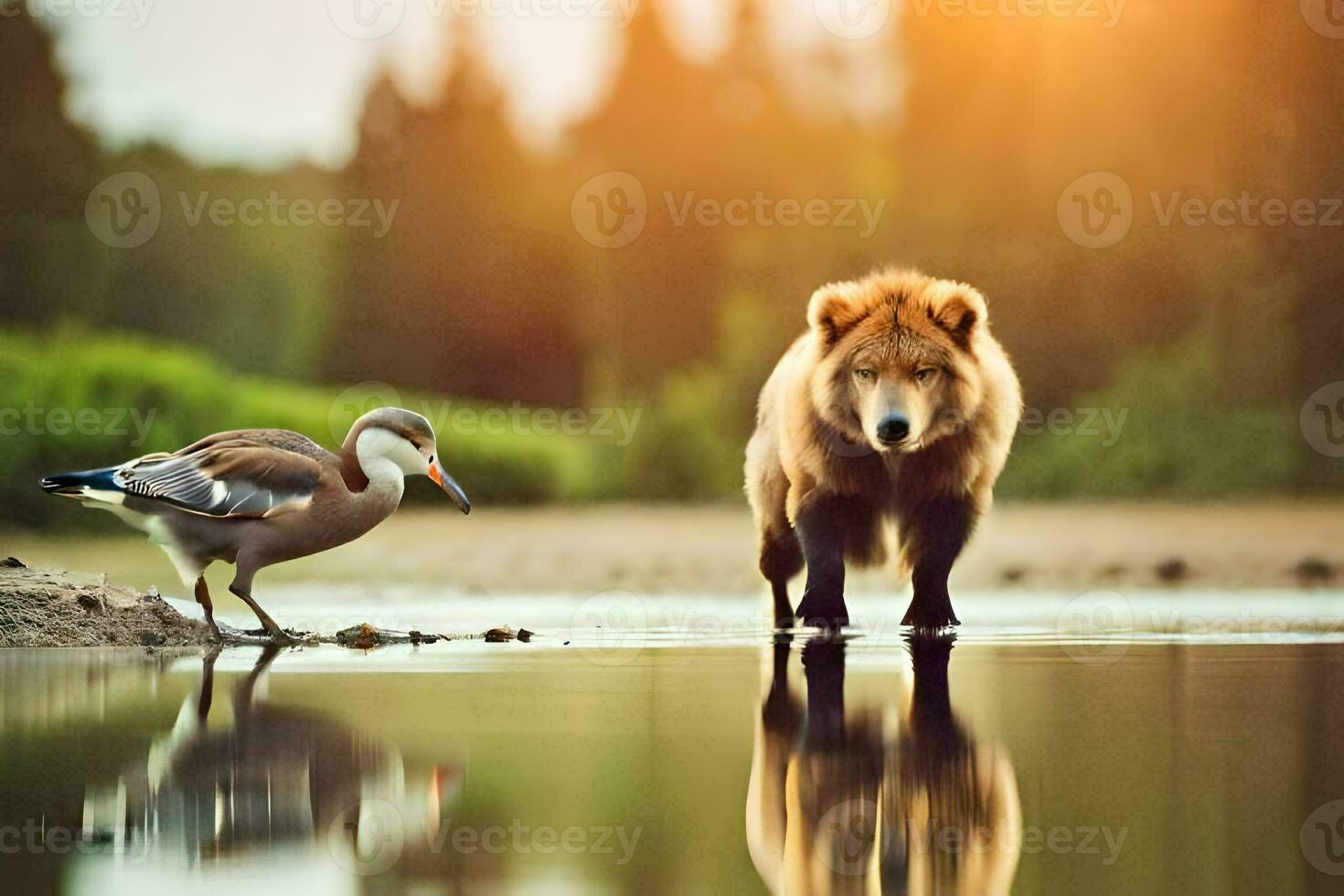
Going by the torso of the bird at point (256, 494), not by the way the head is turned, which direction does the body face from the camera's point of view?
to the viewer's right

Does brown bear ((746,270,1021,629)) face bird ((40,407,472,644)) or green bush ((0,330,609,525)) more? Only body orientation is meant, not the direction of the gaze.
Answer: the bird

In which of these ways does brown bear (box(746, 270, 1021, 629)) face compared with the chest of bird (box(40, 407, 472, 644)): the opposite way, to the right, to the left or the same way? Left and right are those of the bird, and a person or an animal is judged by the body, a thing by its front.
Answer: to the right

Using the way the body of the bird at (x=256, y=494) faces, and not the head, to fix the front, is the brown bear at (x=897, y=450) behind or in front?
in front

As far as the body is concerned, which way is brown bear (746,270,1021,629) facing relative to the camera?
toward the camera

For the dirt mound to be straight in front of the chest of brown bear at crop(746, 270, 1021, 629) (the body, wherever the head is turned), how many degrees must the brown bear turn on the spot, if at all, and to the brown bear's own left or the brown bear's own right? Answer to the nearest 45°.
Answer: approximately 90° to the brown bear's own right

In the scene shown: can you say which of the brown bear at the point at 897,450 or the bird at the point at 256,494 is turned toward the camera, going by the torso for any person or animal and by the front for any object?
the brown bear

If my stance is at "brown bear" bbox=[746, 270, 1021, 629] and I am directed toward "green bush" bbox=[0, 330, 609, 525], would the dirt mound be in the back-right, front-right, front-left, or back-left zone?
front-left

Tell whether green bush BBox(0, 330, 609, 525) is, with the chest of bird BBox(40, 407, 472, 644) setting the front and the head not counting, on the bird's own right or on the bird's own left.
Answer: on the bird's own left

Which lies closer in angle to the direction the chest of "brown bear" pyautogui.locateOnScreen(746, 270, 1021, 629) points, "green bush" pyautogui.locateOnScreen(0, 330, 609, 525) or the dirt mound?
the dirt mound

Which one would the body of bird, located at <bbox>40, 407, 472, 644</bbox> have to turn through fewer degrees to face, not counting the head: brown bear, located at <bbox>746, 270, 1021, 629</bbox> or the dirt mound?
the brown bear

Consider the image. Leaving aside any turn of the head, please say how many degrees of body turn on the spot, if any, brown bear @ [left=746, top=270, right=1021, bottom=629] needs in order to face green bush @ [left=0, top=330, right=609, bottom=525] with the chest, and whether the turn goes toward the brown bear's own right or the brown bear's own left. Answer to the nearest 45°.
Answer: approximately 135° to the brown bear's own right

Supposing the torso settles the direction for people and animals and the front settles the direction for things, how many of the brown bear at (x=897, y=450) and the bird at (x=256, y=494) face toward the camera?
1
